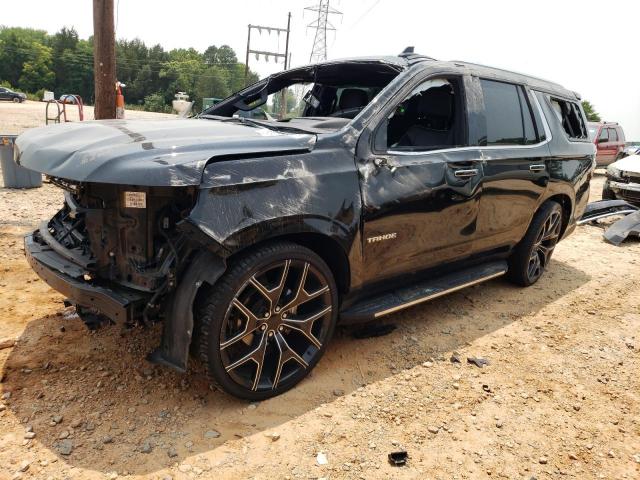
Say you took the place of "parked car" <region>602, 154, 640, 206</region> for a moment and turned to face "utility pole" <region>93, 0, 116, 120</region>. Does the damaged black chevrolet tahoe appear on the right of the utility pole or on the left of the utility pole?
left

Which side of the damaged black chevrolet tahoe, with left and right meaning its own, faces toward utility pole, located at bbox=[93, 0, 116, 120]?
right

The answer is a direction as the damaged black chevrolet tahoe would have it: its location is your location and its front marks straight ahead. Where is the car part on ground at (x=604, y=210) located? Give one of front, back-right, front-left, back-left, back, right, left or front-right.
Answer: back

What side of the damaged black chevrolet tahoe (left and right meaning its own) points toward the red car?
back

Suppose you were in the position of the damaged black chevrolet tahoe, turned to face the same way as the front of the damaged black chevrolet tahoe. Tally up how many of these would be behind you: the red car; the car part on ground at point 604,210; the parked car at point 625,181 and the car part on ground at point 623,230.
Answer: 4

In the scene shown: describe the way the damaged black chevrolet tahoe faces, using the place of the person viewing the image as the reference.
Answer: facing the viewer and to the left of the viewer

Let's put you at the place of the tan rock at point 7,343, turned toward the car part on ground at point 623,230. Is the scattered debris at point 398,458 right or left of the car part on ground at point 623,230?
right

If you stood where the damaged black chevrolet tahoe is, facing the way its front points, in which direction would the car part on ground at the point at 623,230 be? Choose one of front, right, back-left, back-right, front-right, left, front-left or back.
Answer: back

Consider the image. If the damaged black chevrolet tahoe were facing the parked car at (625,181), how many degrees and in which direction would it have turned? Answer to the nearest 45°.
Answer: approximately 180°

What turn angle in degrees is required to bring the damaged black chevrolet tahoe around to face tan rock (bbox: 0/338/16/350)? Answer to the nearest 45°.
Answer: approximately 45° to its right
